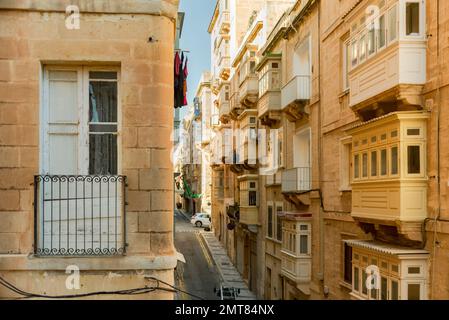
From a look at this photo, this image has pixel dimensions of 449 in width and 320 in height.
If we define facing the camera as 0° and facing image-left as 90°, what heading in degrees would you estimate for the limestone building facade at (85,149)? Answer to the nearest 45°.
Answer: approximately 0°

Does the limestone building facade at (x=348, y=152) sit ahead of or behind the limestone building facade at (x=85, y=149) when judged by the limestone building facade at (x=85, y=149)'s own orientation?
behind
